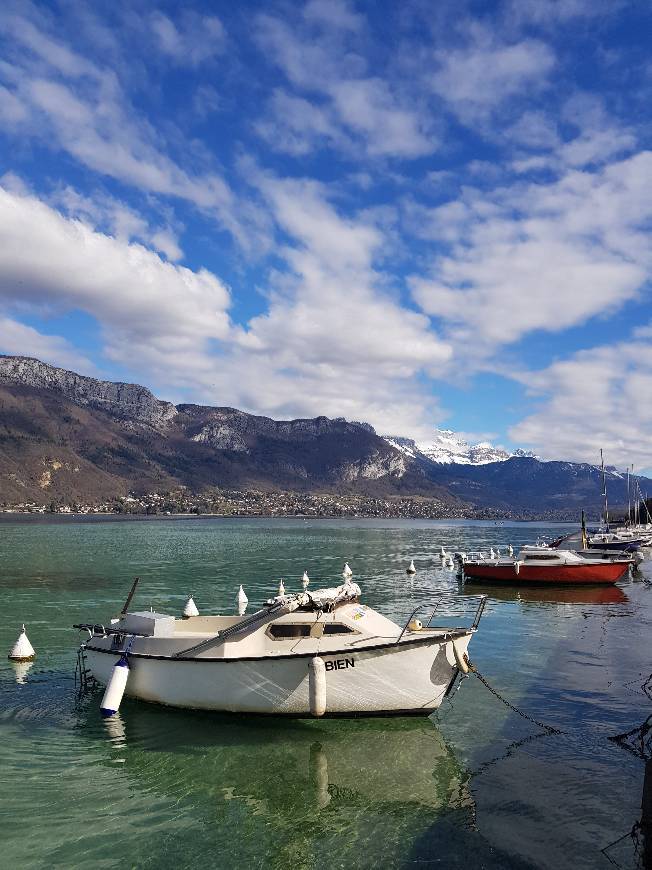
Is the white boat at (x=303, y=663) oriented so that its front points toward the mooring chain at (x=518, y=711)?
yes

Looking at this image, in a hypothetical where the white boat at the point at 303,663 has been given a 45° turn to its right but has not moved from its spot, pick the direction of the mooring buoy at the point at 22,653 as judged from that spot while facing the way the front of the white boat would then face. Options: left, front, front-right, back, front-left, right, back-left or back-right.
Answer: back

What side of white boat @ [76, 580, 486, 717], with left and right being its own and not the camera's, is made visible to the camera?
right

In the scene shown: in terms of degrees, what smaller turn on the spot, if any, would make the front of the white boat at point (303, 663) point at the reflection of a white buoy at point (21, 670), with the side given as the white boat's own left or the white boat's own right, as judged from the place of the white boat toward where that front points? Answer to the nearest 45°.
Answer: approximately 135° to the white boat's own left

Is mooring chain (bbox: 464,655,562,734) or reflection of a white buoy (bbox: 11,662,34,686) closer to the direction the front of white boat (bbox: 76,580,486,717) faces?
the mooring chain

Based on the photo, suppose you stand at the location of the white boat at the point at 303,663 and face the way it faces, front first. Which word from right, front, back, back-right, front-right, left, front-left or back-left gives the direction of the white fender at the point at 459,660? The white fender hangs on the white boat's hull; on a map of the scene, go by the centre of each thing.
front
